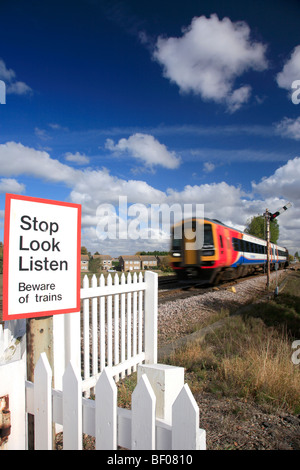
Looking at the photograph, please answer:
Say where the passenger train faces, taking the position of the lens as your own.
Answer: facing the viewer and to the left of the viewer

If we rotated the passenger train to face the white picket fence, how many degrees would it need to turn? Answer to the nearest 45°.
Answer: approximately 45° to its left
